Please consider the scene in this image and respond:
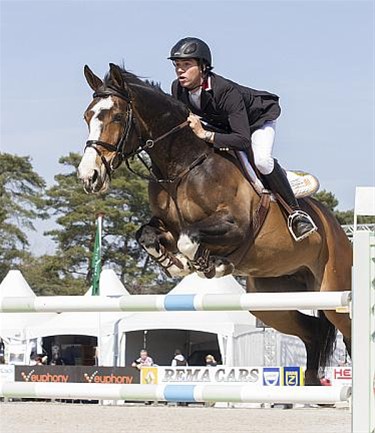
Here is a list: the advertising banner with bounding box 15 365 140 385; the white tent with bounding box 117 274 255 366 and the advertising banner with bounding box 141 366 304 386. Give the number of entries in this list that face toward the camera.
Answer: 3

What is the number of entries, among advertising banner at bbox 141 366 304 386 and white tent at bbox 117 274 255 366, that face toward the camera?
2

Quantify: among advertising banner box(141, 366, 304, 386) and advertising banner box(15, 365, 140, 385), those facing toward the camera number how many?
2

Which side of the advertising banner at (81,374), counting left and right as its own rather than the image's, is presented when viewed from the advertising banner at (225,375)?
left

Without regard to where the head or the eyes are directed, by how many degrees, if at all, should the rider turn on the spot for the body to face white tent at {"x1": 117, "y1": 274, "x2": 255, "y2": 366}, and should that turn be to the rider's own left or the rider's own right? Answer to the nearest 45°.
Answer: approximately 135° to the rider's own right

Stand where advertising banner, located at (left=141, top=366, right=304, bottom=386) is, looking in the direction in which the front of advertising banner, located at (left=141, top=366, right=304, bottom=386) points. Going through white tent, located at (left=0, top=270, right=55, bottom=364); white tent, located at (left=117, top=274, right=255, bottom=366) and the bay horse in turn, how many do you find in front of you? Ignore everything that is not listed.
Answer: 1

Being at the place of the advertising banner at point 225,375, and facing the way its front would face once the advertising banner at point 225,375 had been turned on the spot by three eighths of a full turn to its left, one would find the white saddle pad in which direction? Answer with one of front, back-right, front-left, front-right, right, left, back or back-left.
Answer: back-right

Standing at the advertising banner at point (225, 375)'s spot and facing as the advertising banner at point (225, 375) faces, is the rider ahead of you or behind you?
ahead

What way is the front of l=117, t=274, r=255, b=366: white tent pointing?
toward the camera

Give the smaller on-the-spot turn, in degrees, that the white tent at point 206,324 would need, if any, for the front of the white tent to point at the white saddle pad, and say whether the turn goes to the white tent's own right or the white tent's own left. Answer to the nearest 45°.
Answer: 0° — it already faces it

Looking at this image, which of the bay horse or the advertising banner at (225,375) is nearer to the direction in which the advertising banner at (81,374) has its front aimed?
the bay horse

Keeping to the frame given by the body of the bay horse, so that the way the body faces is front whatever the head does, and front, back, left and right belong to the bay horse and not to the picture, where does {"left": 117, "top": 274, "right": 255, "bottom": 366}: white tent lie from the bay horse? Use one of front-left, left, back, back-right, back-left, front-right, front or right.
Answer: back-right

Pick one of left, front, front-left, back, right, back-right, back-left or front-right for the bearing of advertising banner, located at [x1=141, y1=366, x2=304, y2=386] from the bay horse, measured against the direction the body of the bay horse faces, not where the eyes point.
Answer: back-right

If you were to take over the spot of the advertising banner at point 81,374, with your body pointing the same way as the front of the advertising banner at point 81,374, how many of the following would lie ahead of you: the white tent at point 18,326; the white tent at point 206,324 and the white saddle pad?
1
